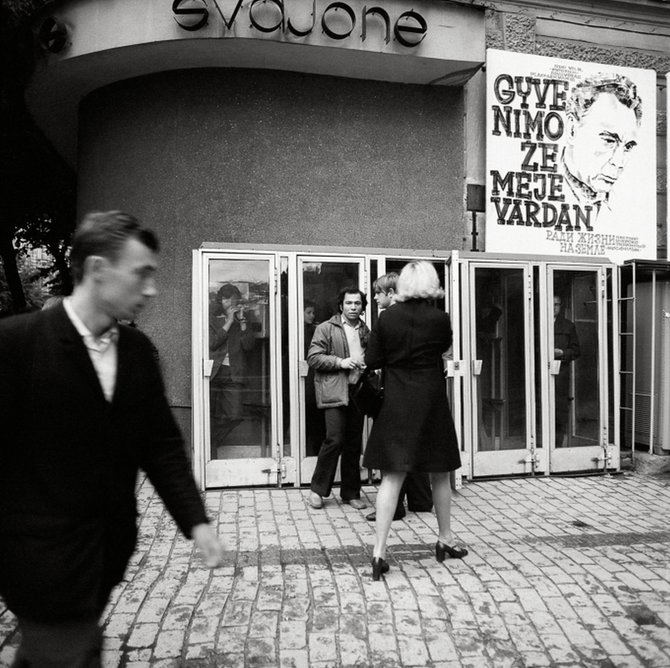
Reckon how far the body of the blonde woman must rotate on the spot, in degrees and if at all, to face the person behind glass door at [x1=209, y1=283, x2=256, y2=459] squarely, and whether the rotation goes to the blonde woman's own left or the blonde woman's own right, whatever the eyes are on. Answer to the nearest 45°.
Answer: approximately 45° to the blonde woman's own left

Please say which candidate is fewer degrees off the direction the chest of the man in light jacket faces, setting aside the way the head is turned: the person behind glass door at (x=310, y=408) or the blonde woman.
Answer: the blonde woman

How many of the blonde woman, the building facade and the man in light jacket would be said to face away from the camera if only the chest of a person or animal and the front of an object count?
1

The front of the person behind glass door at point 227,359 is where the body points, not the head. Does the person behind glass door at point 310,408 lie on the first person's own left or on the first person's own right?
on the first person's own left

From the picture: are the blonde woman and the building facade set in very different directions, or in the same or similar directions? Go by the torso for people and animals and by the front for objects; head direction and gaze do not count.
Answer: very different directions

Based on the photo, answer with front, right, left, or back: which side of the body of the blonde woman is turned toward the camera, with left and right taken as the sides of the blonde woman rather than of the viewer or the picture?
back

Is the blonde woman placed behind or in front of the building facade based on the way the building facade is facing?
in front

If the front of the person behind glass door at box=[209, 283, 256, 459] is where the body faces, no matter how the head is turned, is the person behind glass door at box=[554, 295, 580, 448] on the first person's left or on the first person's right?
on the first person's left

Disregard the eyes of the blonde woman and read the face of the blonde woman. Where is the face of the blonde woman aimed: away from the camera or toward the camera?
away from the camera

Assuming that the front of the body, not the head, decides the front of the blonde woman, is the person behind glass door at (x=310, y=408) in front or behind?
in front
